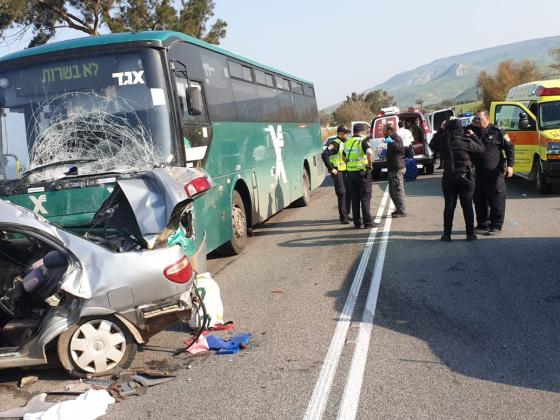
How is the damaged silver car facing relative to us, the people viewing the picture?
facing to the left of the viewer

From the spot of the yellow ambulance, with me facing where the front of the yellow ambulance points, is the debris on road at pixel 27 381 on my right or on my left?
on my right

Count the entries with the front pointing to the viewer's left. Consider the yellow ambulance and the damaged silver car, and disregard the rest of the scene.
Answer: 1

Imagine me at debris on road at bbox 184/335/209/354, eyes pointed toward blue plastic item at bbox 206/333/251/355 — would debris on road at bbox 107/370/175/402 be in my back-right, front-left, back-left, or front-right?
back-right

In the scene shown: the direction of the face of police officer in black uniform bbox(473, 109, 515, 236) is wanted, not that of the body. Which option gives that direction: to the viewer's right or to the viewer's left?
to the viewer's left

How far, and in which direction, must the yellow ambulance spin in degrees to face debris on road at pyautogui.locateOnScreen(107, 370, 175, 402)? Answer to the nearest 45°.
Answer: approximately 45° to its right

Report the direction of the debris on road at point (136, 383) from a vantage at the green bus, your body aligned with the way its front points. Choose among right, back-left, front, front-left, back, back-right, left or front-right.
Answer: front-left

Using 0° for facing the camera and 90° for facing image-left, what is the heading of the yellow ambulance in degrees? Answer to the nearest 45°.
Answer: approximately 315°
